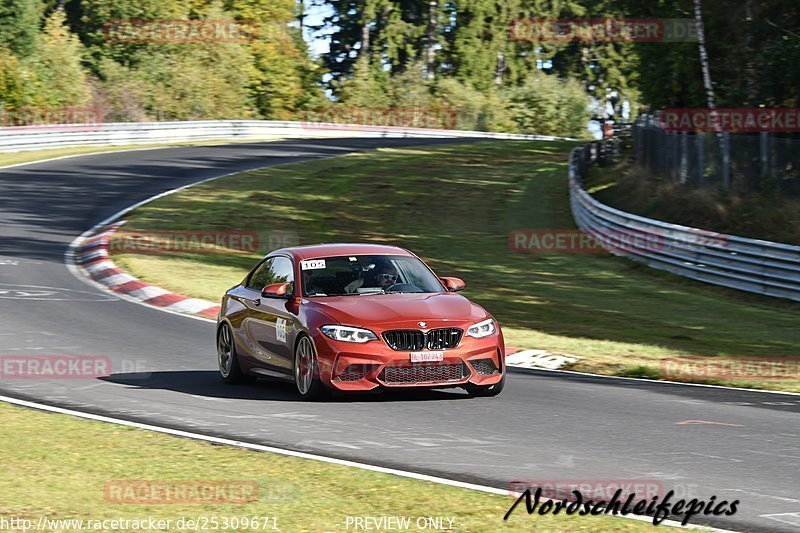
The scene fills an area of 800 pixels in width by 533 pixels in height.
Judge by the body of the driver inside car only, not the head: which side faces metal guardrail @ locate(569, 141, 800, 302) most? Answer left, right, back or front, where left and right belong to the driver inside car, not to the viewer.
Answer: left

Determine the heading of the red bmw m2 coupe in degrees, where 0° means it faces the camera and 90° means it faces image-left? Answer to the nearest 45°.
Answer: approximately 315°

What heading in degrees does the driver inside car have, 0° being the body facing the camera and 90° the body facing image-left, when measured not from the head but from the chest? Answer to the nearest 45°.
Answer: approximately 315°

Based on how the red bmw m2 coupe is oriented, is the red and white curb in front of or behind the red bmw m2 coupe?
behind

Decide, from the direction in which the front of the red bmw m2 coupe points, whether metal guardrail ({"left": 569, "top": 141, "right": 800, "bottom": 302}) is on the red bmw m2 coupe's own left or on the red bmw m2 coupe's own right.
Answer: on the red bmw m2 coupe's own left

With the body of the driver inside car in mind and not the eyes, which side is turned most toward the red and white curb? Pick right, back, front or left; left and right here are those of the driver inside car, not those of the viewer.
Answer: back

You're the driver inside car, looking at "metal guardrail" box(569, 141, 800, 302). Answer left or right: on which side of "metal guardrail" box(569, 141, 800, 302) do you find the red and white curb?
left
